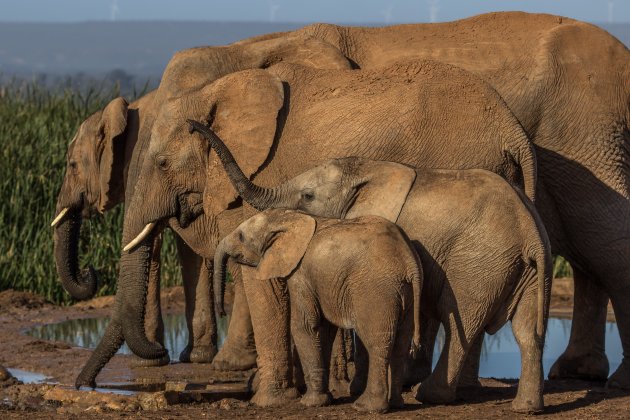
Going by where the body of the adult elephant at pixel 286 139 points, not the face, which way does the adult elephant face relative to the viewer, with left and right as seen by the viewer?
facing to the left of the viewer

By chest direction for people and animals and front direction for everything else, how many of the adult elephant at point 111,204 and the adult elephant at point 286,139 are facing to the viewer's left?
2

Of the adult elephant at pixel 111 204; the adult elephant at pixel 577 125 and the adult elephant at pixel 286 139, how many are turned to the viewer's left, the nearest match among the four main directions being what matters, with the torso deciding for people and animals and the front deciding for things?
3

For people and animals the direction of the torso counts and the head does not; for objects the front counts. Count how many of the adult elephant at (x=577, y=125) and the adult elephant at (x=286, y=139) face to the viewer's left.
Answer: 2

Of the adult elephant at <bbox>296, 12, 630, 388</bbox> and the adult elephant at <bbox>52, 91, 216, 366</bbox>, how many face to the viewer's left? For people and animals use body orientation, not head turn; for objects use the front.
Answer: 2

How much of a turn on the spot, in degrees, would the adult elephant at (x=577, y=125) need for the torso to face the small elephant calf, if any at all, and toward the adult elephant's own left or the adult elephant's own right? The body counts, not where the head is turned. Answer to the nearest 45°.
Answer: approximately 45° to the adult elephant's own left

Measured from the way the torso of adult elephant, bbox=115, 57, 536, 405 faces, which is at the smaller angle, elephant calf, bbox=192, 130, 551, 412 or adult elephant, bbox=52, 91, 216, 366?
the adult elephant

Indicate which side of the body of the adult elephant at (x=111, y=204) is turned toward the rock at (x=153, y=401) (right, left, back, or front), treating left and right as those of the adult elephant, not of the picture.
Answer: left

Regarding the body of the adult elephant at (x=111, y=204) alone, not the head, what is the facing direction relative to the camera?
to the viewer's left

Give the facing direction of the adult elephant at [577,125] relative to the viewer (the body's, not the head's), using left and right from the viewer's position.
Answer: facing to the left of the viewer
